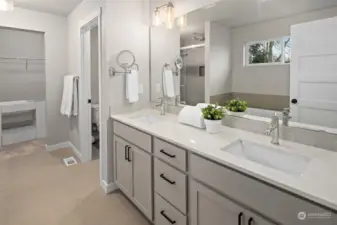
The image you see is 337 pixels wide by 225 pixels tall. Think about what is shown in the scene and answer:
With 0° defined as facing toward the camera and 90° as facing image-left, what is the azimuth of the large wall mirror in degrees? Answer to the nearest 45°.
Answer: approximately 45°

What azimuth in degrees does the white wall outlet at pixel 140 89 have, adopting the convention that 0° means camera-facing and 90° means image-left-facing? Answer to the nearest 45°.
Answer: approximately 0°
